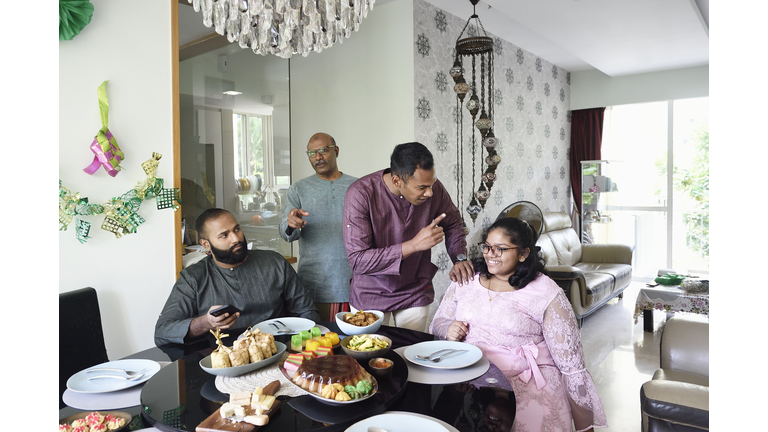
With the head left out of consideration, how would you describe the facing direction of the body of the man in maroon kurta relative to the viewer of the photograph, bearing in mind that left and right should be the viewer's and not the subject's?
facing the viewer and to the right of the viewer

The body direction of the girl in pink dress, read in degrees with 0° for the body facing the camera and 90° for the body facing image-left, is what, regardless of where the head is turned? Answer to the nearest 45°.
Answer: approximately 45°

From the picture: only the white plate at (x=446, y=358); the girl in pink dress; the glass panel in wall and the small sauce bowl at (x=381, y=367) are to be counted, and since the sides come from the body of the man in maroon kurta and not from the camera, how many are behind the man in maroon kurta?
1

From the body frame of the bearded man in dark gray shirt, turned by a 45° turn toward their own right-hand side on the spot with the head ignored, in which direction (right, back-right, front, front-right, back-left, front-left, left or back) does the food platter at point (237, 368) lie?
front-left

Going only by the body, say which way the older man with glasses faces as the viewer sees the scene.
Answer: toward the camera

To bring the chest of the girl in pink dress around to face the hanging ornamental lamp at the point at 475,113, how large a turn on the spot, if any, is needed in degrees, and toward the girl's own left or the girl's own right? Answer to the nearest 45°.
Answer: approximately 135° to the girl's own right

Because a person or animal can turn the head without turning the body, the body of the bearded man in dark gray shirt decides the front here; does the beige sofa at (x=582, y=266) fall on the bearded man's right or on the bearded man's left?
on the bearded man's left

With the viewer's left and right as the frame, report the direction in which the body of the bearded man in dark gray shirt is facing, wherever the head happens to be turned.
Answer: facing the viewer

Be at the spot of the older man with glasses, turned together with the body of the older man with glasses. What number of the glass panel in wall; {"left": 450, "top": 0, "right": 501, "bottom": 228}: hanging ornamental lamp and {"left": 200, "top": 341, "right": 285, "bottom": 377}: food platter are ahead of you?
1

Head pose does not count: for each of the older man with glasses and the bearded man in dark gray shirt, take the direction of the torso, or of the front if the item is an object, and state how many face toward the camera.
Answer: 2

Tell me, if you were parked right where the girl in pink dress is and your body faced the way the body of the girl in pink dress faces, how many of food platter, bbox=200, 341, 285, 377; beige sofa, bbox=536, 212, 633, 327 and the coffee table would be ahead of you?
1

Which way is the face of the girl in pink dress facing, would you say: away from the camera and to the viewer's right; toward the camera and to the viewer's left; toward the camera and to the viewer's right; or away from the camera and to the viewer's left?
toward the camera and to the viewer's left

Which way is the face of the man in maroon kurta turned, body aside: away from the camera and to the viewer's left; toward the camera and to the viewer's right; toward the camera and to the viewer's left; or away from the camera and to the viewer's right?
toward the camera and to the viewer's right
